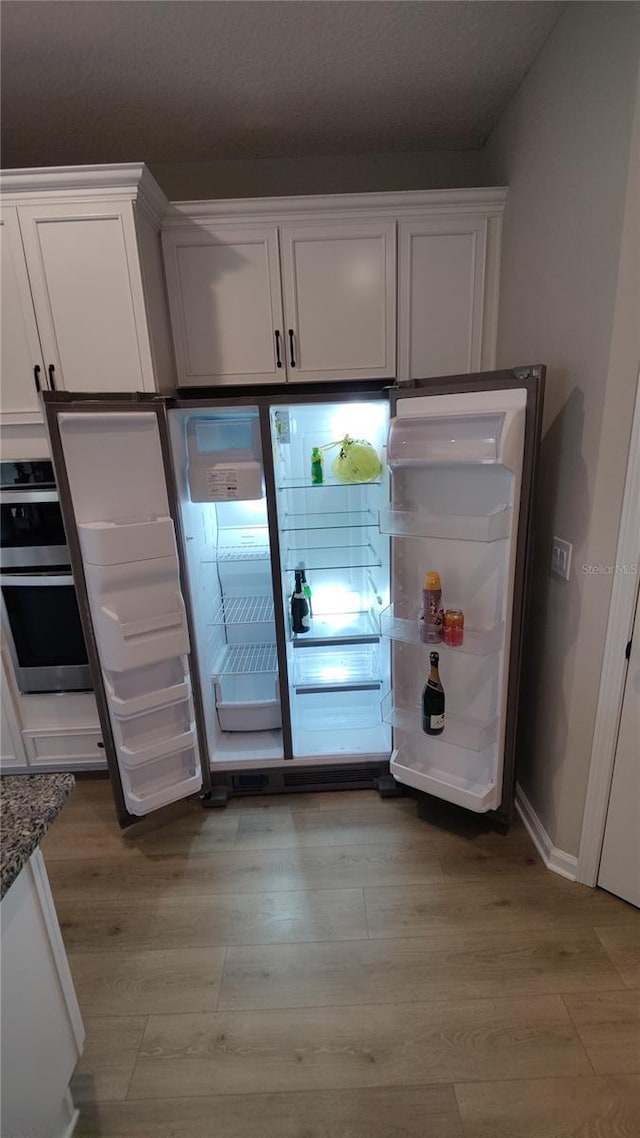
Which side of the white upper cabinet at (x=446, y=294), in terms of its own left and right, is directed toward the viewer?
front

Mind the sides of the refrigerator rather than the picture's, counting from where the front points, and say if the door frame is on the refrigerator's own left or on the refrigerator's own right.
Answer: on the refrigerator's own left

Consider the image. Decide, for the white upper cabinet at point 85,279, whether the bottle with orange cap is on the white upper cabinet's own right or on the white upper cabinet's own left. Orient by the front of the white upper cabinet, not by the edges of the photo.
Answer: on the white upper cabinet's own left

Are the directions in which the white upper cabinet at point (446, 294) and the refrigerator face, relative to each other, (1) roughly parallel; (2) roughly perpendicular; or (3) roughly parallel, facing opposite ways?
roughly parallel

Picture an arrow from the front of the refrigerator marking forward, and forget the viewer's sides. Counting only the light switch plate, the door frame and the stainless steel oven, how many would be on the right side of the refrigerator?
1

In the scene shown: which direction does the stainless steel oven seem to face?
toward the camera

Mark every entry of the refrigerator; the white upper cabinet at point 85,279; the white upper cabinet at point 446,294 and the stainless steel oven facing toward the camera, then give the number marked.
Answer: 4

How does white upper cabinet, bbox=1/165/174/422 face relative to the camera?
toward the camera

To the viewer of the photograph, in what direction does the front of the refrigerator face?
facing the viewer

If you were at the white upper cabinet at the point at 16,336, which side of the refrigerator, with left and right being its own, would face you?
right

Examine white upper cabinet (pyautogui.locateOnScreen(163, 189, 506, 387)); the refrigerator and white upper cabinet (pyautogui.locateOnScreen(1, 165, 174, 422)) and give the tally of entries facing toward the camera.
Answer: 3

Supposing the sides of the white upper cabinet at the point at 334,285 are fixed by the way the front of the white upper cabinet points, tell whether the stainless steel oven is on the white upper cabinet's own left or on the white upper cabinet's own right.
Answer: on the white upper cabinet's own right

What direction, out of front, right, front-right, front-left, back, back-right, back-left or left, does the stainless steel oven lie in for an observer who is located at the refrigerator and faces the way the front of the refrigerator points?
right
